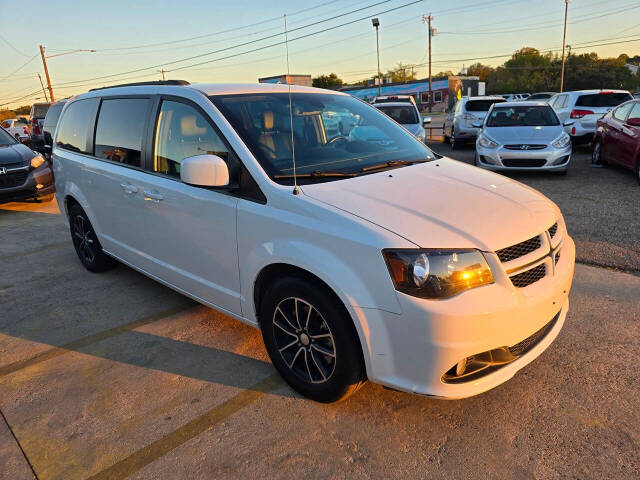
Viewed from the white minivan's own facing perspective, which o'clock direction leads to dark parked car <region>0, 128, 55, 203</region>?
The dark parked car is roughly at 6 o'clock from the white minivan.

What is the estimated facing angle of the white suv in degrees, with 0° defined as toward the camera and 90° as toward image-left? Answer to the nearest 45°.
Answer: approximately 135°

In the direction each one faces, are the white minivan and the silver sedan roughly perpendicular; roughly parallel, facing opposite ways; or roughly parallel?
roughly perpendicular

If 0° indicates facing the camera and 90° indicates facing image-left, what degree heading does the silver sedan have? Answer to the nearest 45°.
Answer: approximately 0°

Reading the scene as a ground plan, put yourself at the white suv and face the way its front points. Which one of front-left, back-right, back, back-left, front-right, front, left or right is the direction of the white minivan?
back-left

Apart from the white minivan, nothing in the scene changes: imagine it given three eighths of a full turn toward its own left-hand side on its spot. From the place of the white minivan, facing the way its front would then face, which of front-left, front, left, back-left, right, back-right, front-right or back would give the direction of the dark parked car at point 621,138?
front-right

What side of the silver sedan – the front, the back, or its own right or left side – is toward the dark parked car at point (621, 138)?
left

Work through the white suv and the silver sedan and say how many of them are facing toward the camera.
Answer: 1

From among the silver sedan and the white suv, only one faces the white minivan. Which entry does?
the silver sedan

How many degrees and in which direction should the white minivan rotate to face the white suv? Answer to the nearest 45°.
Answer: approximately 90° to its left

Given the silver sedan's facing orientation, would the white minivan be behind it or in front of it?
in front
